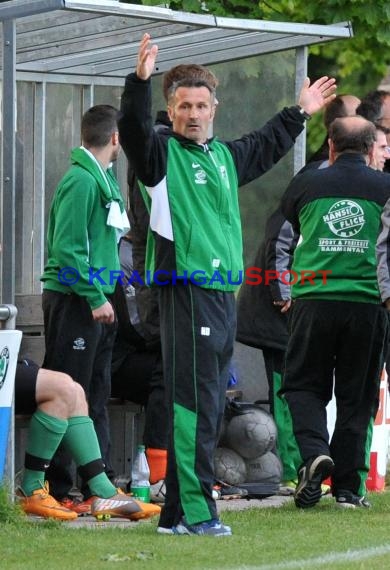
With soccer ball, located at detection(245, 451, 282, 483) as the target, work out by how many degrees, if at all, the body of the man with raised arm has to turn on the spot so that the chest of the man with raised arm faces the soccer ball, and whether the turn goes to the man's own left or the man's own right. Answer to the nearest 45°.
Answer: approximately 135° to the man's own left

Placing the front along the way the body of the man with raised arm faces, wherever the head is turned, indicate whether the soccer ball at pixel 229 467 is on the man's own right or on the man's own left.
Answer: on the man's own left

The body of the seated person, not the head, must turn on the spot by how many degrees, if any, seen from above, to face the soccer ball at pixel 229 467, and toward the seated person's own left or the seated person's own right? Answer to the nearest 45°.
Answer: approximately 45° to the seated person's own left

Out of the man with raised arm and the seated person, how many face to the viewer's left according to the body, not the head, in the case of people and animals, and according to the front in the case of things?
0

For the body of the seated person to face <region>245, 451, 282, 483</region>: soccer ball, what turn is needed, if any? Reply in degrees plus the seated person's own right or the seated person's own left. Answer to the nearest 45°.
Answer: approximately 45° to the seated person's own left

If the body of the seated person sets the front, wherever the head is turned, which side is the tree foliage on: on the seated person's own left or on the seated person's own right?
on the seated person's own left

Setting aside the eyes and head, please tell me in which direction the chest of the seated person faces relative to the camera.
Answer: to the viewer's right
